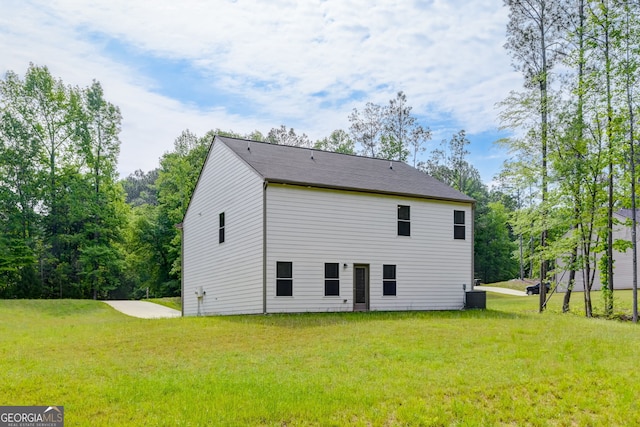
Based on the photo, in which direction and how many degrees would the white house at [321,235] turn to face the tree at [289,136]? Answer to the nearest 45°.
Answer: approximately 45° to its right

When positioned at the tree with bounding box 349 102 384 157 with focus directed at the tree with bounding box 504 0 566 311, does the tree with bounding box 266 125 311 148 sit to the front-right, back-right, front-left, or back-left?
back-right

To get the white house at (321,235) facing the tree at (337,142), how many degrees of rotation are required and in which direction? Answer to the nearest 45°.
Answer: approximately 45° to its right

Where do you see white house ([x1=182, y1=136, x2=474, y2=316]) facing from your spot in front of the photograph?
facing away from the viewer and to the left of the viewer

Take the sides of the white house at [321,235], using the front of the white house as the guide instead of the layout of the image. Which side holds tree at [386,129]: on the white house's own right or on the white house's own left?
on the white house's own right

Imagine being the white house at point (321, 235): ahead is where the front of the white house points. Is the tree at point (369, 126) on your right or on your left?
on your right
